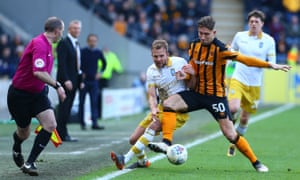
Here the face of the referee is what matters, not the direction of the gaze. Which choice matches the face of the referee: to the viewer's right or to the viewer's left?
to the viewer's right

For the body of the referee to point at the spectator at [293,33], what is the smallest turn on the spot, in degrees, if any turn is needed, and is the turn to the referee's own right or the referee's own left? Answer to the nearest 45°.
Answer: approximately 45° to the referee's own left

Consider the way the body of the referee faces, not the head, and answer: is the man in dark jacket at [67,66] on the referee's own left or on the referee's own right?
on the referee's own left

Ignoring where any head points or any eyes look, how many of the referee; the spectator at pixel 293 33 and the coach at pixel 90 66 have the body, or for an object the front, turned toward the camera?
2

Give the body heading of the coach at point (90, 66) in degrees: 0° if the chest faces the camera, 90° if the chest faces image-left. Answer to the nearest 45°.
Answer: approximately 0°

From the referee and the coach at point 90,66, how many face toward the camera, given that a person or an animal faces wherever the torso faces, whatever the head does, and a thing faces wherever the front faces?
1

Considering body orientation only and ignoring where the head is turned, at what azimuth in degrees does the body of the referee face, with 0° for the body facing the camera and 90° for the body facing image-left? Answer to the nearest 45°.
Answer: approximately 270°
